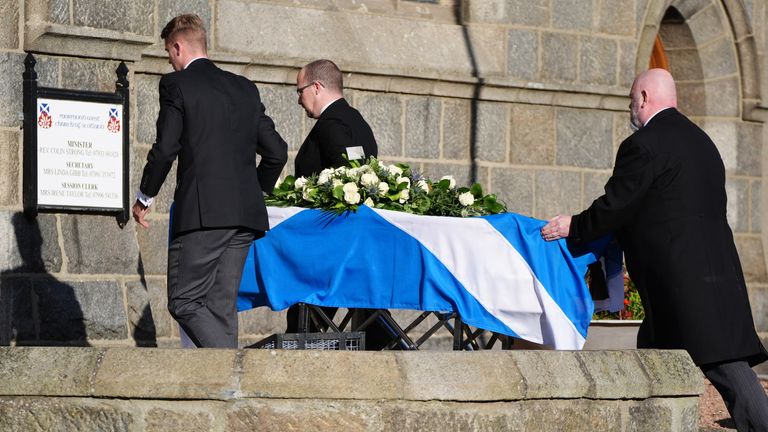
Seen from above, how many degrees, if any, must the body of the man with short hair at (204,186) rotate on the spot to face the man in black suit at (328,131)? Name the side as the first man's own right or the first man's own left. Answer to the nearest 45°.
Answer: approximately 90° to the first man's own right

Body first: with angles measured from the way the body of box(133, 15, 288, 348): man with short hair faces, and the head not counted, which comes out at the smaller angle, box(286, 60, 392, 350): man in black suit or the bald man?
the man in black suit

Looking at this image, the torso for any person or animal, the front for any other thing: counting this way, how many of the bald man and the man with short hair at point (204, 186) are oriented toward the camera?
0

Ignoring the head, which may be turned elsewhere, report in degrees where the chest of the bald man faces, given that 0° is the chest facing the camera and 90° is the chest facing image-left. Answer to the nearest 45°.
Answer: approximately 135°

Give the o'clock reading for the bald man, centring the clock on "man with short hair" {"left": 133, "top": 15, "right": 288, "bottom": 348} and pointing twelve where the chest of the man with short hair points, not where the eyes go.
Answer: The bald man is roughly at 5 o'clock from the man with short hair.

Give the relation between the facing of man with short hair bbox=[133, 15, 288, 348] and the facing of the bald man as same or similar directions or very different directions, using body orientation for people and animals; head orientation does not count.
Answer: same or similar directions

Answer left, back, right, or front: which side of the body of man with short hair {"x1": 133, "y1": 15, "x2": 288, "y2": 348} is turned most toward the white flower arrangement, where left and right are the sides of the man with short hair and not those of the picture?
right

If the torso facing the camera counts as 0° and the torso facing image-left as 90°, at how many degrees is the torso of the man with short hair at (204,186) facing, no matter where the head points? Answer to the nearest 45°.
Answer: approximately 135°

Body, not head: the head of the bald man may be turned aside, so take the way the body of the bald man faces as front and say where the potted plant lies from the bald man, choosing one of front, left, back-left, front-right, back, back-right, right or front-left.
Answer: front-right

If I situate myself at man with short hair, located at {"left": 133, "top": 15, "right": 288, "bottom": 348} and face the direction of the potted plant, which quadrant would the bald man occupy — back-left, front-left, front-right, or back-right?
front-right
